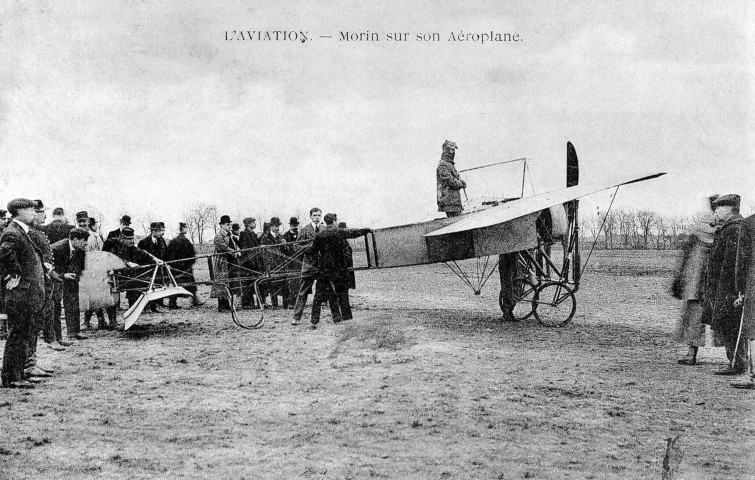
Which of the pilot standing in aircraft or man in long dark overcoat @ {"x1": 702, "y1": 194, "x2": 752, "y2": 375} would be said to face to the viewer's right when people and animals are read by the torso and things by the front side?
the pilot standing in aircraft

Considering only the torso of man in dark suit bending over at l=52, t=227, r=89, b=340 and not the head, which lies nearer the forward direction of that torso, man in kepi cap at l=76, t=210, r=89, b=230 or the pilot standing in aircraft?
the pilot standing in aircraft

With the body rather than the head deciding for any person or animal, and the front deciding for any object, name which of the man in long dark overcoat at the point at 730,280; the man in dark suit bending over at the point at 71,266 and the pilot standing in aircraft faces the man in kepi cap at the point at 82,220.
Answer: the man in long dark overcoat at the point at 730,280

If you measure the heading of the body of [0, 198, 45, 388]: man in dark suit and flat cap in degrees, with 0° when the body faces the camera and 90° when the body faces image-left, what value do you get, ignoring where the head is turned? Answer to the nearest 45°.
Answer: approximately 270°

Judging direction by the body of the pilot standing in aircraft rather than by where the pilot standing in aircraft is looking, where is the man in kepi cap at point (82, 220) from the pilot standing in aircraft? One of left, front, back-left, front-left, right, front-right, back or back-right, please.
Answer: back

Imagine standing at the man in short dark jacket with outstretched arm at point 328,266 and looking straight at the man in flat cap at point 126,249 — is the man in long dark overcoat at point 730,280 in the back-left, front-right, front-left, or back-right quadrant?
back-left

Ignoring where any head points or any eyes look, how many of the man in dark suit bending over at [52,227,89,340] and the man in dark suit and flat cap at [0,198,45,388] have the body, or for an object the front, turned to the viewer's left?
0

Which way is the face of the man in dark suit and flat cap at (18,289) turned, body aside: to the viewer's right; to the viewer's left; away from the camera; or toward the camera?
to the viewer's right

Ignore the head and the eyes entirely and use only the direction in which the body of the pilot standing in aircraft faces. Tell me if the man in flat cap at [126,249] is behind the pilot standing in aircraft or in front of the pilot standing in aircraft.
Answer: behind

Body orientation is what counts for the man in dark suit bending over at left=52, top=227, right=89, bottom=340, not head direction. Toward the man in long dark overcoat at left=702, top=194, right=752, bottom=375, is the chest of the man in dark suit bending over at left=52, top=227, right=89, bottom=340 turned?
yes

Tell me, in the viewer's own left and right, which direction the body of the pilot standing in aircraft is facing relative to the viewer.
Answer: facing to the right of the viewer

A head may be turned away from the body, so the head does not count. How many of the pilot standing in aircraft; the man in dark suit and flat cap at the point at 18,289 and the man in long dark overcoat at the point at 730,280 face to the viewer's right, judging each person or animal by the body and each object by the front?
2

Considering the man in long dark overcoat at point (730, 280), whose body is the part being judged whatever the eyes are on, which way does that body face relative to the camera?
to the viewer's left
